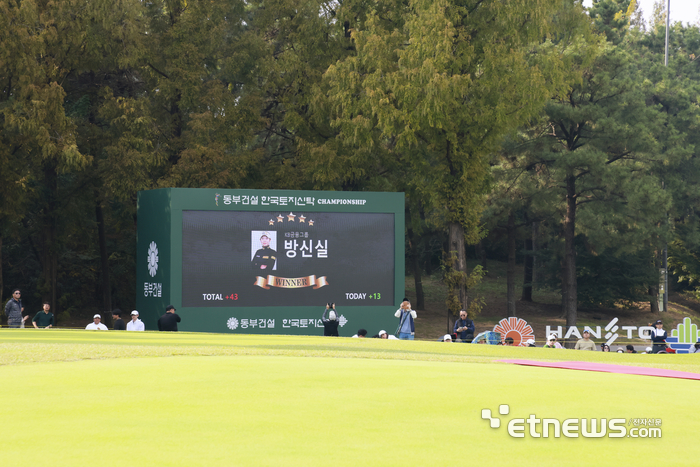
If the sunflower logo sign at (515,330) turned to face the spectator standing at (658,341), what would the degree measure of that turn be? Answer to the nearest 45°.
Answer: approximately 90° to its left

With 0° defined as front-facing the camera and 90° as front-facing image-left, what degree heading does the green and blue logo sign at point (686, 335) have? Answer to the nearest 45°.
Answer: approximately 0°

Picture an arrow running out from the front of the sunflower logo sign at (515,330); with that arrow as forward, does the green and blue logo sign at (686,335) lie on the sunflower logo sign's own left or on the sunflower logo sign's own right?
on the sunflower logo sign's own left

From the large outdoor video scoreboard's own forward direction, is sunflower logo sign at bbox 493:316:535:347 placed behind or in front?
in front

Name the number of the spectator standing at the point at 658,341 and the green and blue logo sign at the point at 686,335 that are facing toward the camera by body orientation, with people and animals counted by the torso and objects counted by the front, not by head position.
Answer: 2

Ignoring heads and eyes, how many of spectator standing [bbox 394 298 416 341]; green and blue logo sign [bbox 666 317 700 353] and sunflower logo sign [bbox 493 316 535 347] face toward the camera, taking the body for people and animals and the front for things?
3

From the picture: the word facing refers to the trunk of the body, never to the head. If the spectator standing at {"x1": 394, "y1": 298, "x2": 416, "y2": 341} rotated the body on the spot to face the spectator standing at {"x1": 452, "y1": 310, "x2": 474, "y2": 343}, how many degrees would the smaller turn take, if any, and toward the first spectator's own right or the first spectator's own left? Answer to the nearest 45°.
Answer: approximately 135° to the first spectator's own left

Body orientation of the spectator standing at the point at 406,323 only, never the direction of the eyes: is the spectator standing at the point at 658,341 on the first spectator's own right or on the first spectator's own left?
on the first spectator's own left
